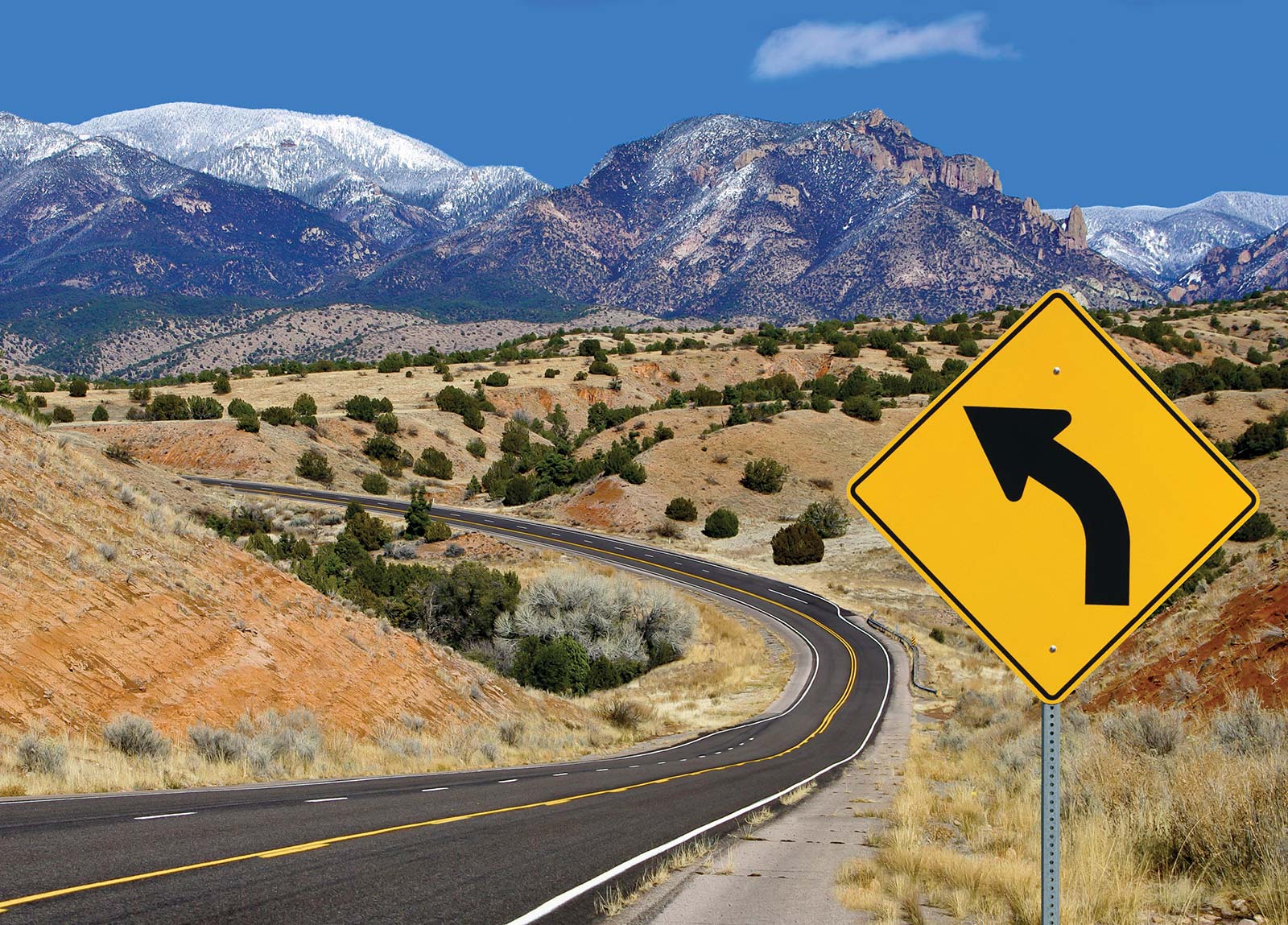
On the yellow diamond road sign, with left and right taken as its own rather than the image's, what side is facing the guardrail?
back

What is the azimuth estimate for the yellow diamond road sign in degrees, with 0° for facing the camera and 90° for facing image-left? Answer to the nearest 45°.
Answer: approximately 0°

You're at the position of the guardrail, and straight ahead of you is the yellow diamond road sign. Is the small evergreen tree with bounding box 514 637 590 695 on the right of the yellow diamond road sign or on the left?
right
